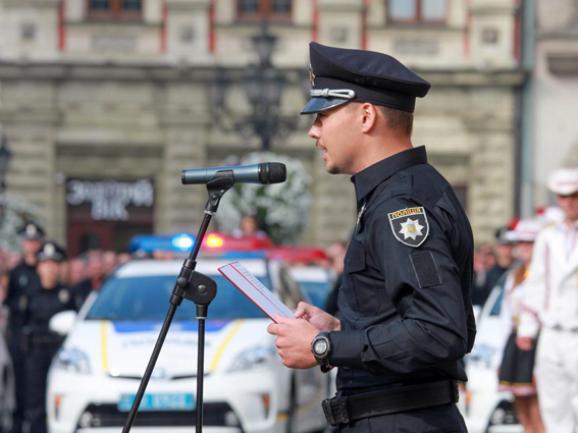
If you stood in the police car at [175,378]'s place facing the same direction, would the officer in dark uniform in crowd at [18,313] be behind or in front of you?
behind

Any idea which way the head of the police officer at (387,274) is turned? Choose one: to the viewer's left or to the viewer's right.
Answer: to the viewer's left

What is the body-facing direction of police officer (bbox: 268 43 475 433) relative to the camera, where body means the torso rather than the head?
to the viewer's left

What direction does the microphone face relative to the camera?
to the viewer's right

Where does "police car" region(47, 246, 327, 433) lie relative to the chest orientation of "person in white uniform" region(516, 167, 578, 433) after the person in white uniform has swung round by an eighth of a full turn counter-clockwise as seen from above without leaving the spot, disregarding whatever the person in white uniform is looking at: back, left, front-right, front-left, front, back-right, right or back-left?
back-right

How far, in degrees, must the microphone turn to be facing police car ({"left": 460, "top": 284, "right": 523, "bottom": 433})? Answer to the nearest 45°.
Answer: approximately 90° to its left

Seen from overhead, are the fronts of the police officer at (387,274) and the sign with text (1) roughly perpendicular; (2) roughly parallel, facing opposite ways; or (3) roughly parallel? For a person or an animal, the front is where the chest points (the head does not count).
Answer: roughly perpendicular

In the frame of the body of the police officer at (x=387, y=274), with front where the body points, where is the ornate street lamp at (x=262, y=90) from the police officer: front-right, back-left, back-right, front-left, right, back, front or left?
right

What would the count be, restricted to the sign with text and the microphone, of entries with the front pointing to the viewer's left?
0

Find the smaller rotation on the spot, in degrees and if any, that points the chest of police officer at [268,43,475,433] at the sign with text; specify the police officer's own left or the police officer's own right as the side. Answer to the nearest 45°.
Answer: approximately 90° to the police officer's own right

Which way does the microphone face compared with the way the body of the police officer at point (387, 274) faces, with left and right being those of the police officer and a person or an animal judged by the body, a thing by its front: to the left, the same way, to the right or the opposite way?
the opposite way
